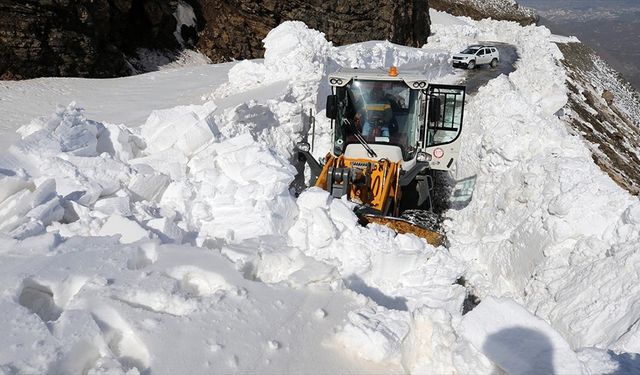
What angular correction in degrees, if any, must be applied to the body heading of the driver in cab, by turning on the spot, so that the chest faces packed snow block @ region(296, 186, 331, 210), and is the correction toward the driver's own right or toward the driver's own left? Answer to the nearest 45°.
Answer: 0° — they already face it

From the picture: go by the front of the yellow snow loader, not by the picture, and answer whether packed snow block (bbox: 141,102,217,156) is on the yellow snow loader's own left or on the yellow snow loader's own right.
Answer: on the yellow snow loader's own right

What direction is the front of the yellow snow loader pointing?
toward the camera

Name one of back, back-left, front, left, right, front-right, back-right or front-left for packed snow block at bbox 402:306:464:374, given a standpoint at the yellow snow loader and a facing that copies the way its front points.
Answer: front

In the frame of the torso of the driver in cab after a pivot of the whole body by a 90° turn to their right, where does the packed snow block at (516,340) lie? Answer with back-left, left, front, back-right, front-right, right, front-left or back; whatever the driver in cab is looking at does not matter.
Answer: left

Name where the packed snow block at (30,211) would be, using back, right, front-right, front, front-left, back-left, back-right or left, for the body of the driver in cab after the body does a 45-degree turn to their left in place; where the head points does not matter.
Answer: right

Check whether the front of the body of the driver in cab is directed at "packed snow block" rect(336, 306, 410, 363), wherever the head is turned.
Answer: yes

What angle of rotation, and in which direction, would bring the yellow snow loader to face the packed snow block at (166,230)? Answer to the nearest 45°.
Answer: approximately 45° to its right

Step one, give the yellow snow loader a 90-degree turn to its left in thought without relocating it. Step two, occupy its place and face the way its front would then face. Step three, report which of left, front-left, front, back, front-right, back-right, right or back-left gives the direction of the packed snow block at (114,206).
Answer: back-right

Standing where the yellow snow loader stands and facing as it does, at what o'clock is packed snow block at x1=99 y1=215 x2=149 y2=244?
The packed snow block is roughly at 1 o'clock from the yellow snow loader.

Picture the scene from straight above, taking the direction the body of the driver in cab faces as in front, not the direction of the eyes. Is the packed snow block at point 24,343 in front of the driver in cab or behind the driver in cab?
in front

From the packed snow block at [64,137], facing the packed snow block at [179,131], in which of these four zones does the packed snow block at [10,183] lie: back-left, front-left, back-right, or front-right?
back-right

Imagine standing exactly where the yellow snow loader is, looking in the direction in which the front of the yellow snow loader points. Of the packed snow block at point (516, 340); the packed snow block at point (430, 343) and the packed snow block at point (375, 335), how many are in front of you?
3

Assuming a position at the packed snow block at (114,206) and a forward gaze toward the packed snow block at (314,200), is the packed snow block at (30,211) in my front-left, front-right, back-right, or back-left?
back-right

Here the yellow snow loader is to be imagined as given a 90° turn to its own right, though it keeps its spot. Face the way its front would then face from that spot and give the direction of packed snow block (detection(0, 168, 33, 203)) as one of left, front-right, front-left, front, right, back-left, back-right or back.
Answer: front-left

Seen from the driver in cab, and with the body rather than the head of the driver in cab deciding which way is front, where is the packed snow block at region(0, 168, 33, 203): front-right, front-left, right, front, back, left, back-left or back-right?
front-right

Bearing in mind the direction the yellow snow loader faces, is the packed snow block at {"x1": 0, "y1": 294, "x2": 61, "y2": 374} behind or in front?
in front

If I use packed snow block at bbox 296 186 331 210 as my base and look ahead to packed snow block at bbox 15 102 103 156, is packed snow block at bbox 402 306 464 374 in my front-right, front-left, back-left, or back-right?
back-left

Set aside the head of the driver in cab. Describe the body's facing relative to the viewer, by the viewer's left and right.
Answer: facing the viewer

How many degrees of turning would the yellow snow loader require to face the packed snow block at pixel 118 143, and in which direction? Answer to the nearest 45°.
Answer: approximately 45° to its right

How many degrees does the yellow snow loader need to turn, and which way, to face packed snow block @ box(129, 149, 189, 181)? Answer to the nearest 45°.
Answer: approximately 45° to its right
